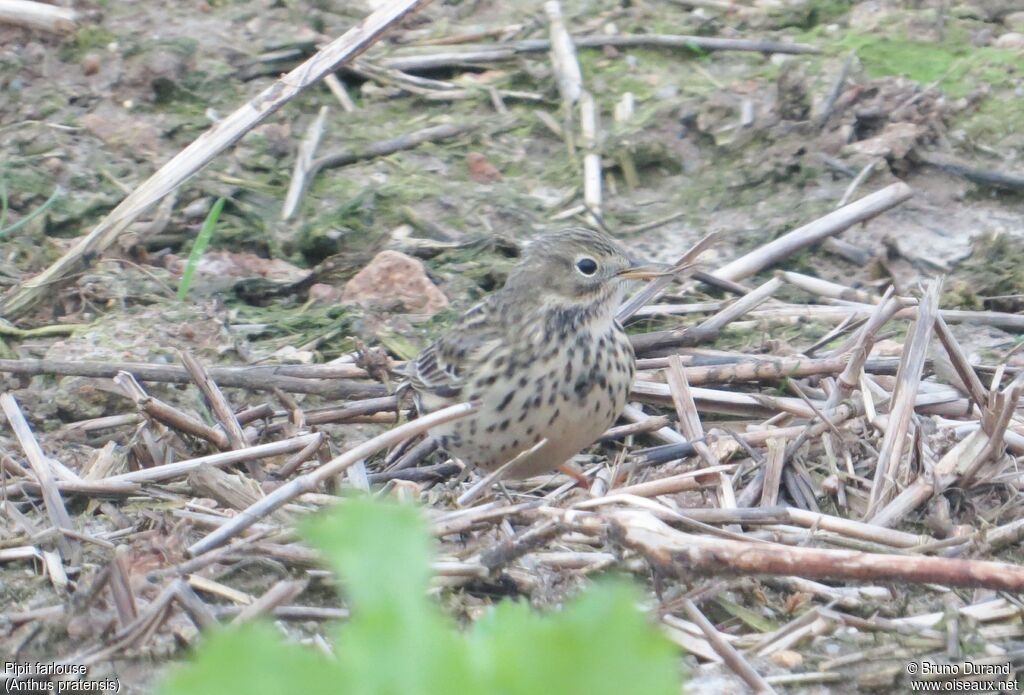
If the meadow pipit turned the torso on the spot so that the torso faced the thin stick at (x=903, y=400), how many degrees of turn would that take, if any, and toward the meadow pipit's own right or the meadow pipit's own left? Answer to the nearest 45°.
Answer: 0° — it already faces it

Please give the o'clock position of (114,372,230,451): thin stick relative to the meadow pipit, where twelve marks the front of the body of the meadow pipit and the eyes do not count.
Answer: The thin stick is roughly at 4 o'clock from the meadow pipit.

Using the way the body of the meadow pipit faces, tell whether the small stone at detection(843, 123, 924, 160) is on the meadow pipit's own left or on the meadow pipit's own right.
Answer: on the meadow pipit's own left

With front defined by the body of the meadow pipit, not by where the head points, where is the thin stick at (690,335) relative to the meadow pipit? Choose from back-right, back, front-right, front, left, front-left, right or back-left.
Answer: left

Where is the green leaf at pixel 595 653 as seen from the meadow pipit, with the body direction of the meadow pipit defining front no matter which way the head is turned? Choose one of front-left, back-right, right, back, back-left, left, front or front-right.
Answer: front-right

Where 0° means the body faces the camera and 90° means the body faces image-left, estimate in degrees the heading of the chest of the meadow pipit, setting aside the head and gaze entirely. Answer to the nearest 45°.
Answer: approximately 315°

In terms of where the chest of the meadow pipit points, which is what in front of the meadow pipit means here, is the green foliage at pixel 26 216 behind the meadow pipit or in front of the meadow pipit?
behind

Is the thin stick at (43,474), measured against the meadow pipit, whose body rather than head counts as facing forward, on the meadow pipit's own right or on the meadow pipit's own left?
on the meadow pipit's own right

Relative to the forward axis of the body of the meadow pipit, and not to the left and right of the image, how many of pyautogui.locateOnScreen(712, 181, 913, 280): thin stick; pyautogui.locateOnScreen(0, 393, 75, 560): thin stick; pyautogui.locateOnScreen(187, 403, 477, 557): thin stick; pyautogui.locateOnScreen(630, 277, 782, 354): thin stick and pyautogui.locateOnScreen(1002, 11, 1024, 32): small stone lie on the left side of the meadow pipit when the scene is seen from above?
3

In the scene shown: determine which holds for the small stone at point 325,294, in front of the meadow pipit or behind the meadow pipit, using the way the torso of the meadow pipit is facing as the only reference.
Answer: behind

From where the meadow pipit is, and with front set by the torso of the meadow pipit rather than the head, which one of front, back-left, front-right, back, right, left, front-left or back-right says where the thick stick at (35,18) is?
back

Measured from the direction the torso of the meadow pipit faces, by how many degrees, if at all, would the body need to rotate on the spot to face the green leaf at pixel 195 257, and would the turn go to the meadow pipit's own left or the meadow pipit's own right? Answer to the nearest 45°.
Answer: approximately 180°

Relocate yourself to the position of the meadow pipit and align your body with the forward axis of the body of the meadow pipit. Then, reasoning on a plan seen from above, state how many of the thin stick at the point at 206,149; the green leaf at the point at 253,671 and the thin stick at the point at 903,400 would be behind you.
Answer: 1

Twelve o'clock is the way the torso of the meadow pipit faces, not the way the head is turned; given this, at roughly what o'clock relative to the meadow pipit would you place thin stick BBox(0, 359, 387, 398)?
The thin stick is roughly at 5 o'clock from the meadow pipit.

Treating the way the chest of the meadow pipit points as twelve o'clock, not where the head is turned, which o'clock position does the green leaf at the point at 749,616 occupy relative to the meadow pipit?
The green leaf is roughly at 1 o'clock from the meadow pipit.

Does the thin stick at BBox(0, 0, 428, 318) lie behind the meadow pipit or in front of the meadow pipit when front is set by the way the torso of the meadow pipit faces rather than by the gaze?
behind

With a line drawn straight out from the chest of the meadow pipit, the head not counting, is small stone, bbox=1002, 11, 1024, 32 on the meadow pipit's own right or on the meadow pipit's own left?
on the meadow pipit's own left
